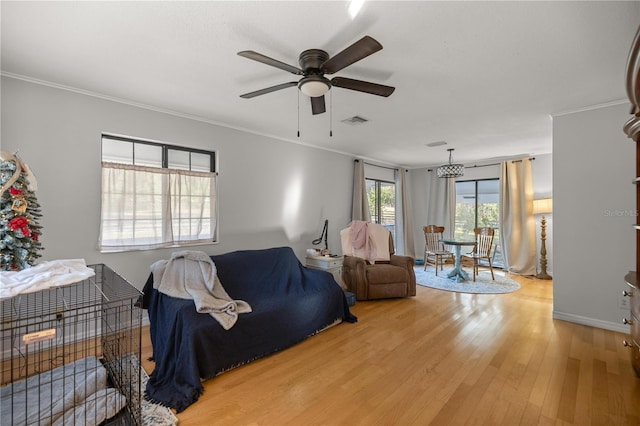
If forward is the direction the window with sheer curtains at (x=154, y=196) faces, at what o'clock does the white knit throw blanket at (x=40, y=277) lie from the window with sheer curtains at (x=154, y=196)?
The white knit throw blanket is roughly at 2 o'clock from the window with sheer curtains.

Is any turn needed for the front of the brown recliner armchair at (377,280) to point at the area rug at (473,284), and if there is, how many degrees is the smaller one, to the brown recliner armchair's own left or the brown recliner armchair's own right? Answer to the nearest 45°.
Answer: approximately 90° to the brown recliner armchair's own left

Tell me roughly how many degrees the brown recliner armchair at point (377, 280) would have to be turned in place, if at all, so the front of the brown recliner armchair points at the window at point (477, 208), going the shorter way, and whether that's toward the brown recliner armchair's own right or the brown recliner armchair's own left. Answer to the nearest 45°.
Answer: approximately 90° to the brown recliner armchair's own left

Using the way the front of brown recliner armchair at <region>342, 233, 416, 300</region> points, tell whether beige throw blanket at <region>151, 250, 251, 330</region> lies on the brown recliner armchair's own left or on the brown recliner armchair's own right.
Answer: on the brown recliner armchair's own right

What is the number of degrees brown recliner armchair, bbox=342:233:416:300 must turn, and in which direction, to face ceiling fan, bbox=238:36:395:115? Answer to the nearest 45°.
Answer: approximately 45° to its right

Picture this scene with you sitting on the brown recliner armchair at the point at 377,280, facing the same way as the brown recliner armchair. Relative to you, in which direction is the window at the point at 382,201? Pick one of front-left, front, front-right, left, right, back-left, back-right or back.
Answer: back-left

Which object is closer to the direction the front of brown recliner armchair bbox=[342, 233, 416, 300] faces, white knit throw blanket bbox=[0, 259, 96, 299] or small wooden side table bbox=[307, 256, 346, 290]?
the white knit throw blanket

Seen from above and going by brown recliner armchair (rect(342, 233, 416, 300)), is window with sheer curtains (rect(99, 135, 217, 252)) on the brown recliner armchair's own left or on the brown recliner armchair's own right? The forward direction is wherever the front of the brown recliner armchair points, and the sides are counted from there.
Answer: on the brown recliner armchair's own right

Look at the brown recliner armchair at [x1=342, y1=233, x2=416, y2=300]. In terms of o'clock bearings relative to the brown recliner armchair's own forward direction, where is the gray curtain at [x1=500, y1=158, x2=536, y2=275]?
The gray curtain is roughly at 9 o'clock from the brown recliner armchair.

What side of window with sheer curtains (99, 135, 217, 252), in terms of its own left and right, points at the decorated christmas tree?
right

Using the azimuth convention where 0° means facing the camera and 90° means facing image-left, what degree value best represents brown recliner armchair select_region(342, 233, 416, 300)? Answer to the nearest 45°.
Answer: approximately 315°

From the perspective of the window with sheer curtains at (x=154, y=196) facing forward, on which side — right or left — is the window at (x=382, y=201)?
on its left

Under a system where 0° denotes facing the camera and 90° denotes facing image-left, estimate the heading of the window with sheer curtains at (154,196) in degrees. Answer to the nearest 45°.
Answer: approximately 315°
